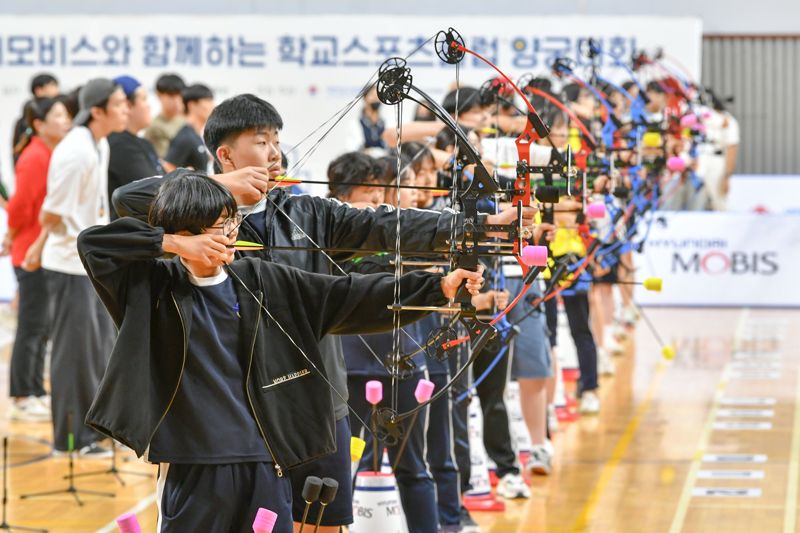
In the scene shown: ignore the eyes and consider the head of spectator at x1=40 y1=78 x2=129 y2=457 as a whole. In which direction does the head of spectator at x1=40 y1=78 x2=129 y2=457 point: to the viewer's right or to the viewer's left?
to the viewer's right

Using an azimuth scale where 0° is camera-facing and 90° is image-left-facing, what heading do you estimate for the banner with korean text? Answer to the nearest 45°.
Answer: approximately 0°

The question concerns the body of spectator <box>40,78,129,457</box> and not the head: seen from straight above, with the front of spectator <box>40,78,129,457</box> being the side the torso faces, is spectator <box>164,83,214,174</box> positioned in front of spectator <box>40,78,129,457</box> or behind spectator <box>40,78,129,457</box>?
in front

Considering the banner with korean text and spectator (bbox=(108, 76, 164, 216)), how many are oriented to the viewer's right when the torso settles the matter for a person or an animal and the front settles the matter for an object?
1

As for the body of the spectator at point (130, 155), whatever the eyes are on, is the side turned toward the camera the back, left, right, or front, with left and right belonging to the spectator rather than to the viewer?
right

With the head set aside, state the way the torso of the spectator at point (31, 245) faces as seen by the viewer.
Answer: to the viewer's right

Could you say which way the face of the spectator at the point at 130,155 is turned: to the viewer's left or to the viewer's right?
to the viewer's right

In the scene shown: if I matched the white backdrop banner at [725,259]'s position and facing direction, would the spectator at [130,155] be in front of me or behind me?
in front

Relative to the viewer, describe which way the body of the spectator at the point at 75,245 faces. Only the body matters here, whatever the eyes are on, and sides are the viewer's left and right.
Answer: facing to the right of the viewer

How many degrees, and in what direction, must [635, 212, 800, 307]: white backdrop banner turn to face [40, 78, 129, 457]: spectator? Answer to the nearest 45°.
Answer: approximately 45° to its right
